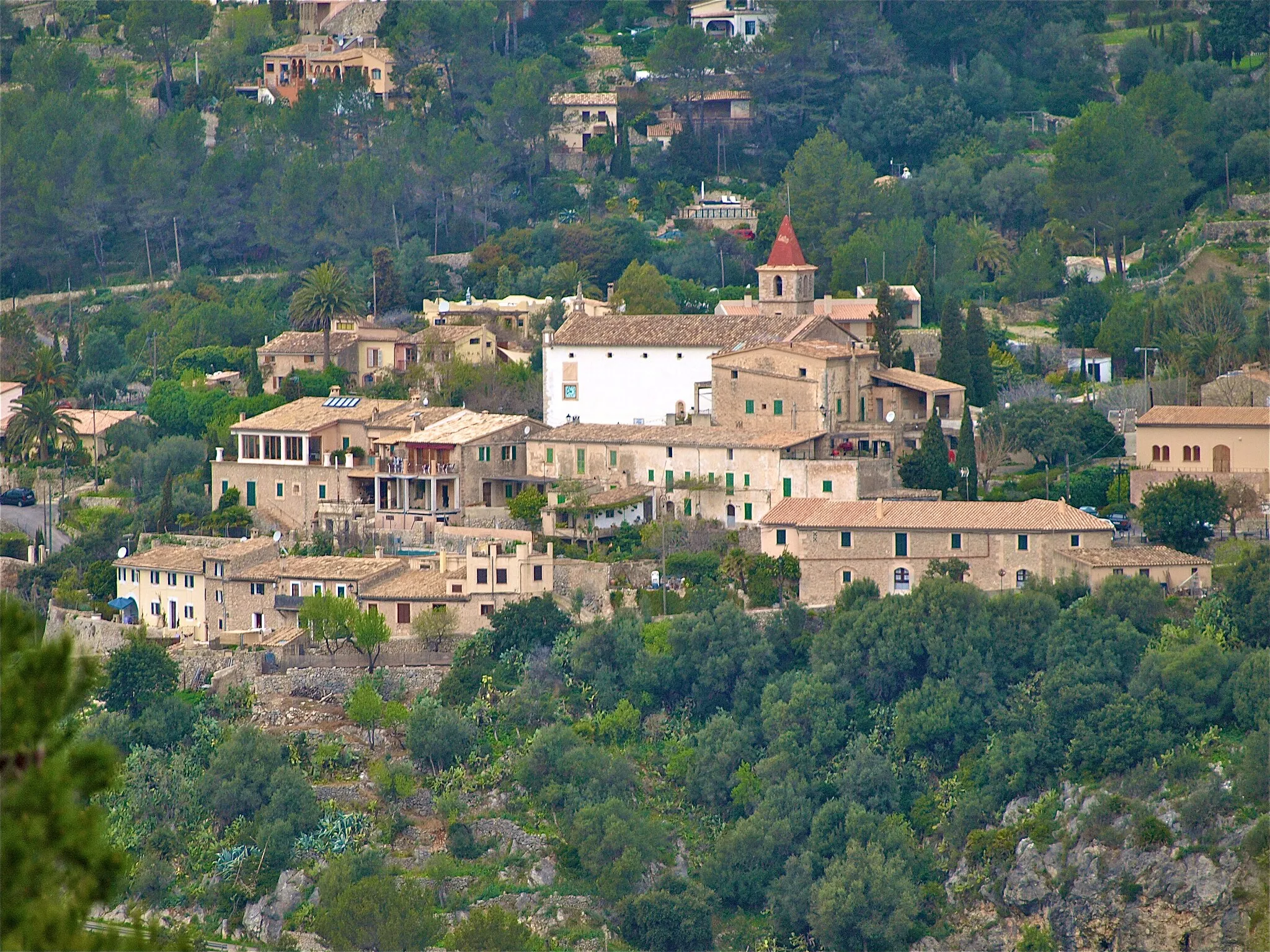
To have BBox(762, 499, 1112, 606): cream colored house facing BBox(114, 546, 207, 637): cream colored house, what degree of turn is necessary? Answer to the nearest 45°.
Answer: approximately 90° to its right

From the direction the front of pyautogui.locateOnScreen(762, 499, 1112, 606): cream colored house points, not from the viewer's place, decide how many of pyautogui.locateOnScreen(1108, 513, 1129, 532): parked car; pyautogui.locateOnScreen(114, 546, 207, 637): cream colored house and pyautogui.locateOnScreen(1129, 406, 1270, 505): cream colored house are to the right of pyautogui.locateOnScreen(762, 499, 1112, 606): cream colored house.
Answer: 1

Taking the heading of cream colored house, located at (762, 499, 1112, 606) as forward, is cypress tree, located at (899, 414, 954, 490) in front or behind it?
behind

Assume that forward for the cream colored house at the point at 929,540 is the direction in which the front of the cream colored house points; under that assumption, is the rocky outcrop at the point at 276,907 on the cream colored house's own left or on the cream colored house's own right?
on the cream colored house's own right

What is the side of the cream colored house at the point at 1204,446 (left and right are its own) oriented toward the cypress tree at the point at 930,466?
right

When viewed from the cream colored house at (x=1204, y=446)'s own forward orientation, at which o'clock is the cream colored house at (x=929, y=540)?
the cream colored house at (x=929, y=540) is roughly at 2 o'clock from the cream colored house at (x=1204, y=446).

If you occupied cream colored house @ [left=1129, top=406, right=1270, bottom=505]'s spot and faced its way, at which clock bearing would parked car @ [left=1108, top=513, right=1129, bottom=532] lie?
The parked car is roughly at 2 o'clock from the cream colored house.

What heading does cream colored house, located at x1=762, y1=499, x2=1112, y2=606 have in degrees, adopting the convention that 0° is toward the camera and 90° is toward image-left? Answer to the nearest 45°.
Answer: approximately 0°

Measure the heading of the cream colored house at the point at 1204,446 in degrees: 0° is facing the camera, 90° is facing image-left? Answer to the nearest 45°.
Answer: approximately 0°

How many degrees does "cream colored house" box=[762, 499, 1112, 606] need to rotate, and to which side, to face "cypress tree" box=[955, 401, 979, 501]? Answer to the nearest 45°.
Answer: approximately 180°

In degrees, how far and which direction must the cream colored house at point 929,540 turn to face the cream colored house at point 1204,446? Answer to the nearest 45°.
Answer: approximately 135° to its left

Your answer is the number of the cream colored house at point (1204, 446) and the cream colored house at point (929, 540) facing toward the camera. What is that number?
2
